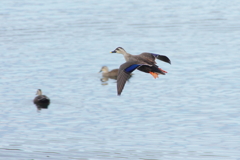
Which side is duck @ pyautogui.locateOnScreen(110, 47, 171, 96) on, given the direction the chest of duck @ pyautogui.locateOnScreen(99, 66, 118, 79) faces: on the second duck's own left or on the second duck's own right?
on the second duck's own left

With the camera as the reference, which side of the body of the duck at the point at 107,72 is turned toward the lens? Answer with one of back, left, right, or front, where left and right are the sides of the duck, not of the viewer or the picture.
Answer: left

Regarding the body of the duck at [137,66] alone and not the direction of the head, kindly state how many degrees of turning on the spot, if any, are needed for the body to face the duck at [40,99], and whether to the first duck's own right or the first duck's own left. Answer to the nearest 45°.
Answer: approximately 45° to the first duck's own right

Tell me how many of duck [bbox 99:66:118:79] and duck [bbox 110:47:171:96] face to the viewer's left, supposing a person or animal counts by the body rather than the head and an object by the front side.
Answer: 2

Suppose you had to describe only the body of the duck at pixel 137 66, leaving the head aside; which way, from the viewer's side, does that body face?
to the viewer's left
